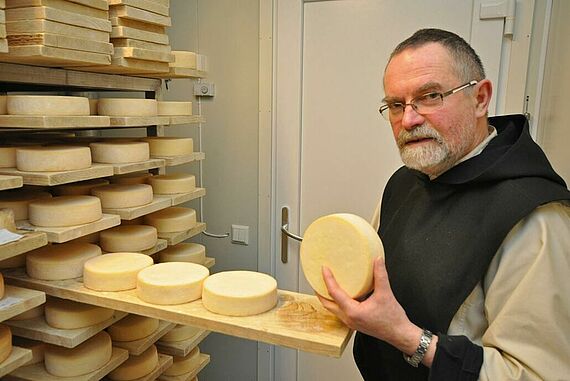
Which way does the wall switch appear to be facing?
toward the camera

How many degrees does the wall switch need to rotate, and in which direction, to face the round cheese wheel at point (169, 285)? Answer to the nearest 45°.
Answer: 0° — it already faces it

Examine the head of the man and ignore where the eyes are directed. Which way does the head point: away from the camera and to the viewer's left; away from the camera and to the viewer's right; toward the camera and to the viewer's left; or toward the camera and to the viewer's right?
toward the camera and to the viewer's left

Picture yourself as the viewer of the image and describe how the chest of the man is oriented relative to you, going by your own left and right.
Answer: facing the viewer and to the left of the viewer

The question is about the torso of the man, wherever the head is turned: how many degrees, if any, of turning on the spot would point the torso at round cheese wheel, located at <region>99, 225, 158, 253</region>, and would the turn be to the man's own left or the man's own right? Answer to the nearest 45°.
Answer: approximately 45° to the man's own right

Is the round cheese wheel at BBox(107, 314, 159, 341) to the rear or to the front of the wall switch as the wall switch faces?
to the front

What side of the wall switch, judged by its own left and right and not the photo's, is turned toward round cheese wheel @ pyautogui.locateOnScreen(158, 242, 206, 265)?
front

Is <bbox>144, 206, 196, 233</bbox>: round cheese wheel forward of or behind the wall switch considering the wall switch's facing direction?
forward

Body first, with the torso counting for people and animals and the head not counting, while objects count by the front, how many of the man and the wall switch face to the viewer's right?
0
